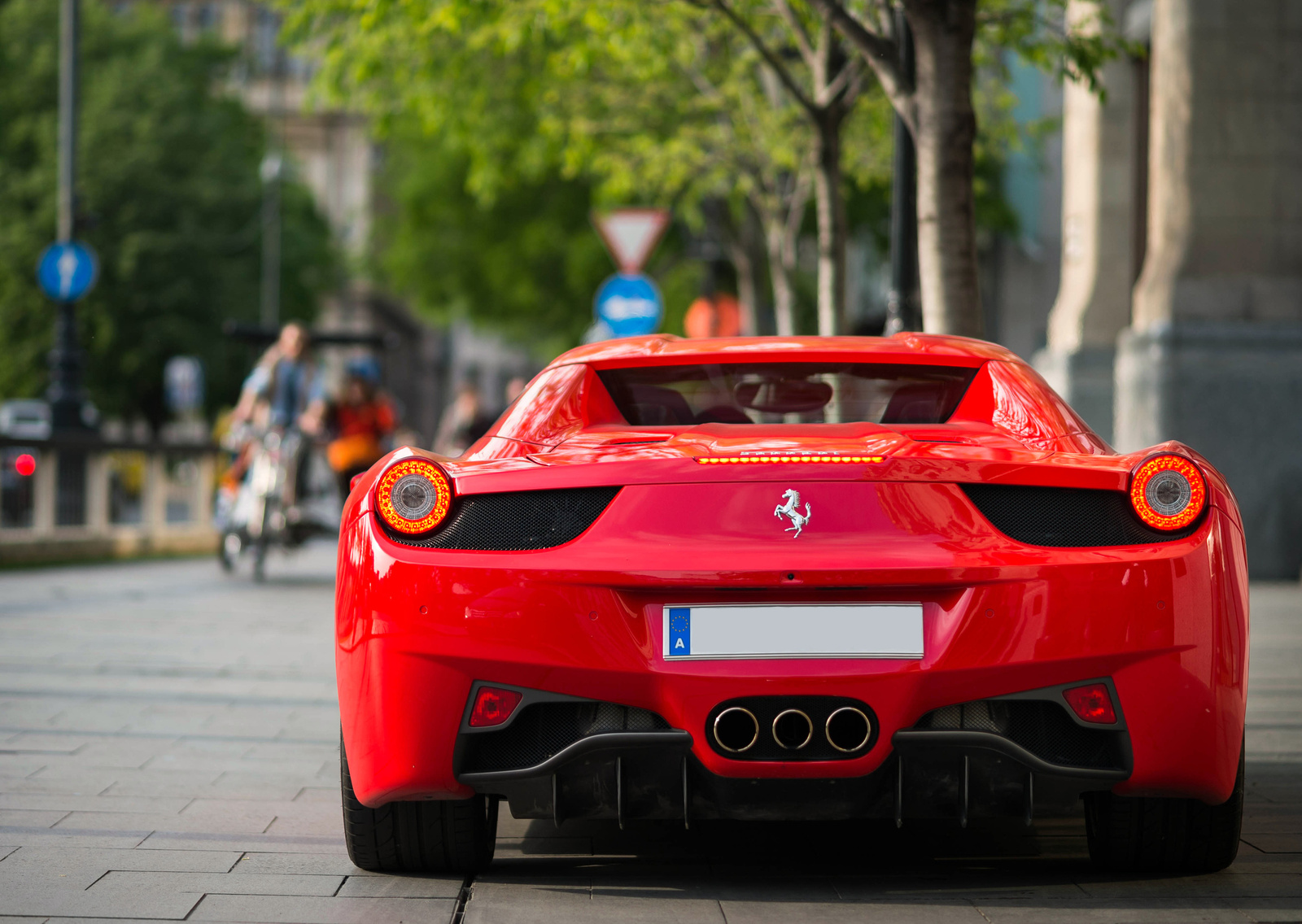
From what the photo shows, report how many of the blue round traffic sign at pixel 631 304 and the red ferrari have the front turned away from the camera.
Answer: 1

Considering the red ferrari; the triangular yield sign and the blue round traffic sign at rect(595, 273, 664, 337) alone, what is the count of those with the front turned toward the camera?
2

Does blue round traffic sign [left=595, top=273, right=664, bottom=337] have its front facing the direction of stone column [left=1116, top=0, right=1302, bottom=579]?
no

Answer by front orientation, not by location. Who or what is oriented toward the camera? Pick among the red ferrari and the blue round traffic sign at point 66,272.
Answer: the blue round traffic sign

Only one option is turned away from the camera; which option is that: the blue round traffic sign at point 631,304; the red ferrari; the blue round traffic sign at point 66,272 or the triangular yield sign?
the red ferrari

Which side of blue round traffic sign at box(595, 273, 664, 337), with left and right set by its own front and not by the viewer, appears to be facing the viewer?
front

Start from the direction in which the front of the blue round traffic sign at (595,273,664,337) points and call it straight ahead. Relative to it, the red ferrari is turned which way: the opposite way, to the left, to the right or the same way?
the opposite way

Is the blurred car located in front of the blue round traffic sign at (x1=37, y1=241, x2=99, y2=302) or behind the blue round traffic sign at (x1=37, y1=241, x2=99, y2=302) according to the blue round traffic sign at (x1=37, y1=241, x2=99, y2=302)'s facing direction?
behind

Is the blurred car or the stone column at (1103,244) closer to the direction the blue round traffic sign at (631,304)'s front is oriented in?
the stone column

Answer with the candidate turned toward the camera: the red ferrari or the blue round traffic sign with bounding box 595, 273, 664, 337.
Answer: the blue round traffic sign

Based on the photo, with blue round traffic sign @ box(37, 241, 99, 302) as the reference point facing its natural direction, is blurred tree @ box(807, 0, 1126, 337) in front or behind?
in front

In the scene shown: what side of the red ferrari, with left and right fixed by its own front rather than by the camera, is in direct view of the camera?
back

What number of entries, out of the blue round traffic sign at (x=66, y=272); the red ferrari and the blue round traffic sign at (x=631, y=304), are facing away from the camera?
1

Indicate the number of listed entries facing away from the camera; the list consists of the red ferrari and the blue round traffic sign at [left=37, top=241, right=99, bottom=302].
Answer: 1

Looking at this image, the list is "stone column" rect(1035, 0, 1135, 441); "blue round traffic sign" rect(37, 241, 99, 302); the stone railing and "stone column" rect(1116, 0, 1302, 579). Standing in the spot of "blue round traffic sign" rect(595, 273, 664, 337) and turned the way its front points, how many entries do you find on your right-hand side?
2

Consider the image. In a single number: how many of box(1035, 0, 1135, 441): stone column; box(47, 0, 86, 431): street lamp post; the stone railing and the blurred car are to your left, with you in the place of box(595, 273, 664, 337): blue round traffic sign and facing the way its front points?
1

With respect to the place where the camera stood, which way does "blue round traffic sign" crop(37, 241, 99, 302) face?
facing the viewer

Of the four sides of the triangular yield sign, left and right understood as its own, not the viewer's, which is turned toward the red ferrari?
front

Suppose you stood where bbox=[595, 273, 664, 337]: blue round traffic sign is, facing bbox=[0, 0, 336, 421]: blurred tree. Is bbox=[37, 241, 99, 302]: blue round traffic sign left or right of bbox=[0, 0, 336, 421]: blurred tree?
left
